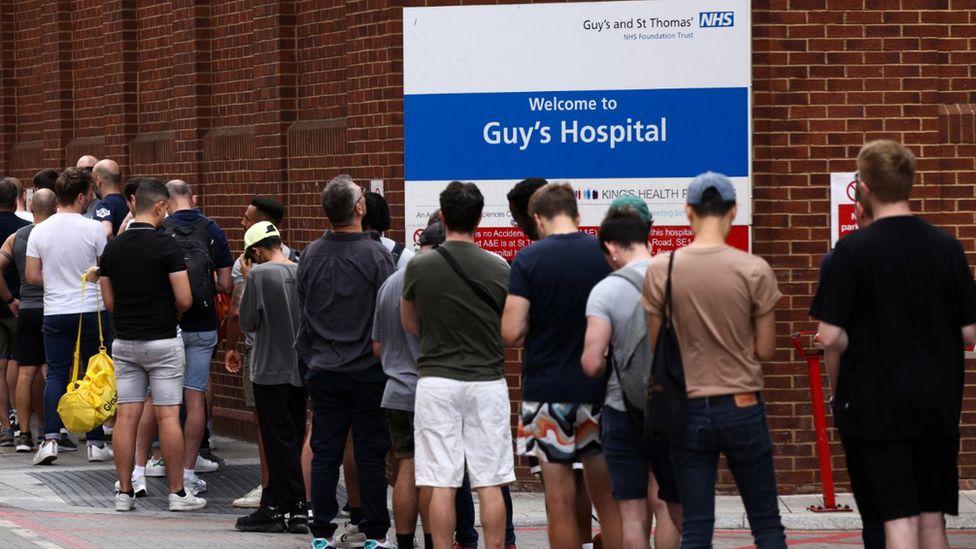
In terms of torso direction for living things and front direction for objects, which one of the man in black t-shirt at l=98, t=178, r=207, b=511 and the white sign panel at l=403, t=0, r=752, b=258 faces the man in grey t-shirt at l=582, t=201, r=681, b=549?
the white sign panel

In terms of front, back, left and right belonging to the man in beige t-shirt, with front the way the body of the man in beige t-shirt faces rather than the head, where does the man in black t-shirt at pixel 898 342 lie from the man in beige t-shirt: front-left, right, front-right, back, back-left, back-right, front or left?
right

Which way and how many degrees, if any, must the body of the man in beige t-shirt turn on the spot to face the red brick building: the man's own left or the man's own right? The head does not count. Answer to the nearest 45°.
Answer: approximately 45° to the man's own left

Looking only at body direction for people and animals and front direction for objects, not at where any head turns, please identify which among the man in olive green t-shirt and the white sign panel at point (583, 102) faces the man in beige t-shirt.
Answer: the white sign panel

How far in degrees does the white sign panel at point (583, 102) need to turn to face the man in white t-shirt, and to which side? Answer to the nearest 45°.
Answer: approximately 90° to its right

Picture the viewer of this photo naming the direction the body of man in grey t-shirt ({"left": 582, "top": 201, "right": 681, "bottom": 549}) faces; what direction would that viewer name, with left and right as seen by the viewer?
facing away from the viewer and to the left of the viewer

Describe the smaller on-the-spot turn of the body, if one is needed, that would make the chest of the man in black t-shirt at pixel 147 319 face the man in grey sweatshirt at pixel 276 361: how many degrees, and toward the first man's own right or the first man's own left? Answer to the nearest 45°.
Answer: approximately 90° to the first man's own right

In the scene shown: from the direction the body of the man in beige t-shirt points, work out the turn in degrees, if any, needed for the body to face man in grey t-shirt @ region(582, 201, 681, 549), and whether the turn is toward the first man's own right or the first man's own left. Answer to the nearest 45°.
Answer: approximately 45° to the first man's own left

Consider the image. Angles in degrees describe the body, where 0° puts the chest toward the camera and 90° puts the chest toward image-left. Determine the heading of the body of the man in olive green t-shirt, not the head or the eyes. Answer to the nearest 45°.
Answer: approximately 180°

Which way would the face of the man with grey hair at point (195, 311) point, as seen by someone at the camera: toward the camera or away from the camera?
away from the camera

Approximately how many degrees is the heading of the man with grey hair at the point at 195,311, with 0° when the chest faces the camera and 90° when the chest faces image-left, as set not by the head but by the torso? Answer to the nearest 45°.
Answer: approximately 225°

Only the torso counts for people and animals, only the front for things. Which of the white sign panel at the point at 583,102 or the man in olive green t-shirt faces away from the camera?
the man in olive green t-shirt

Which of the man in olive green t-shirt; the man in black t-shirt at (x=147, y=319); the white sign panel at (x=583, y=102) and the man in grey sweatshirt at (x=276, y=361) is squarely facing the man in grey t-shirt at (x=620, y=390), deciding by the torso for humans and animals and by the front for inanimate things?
the white sign panel

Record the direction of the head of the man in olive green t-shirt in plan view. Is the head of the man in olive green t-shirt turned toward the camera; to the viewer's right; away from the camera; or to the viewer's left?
away from the camera
